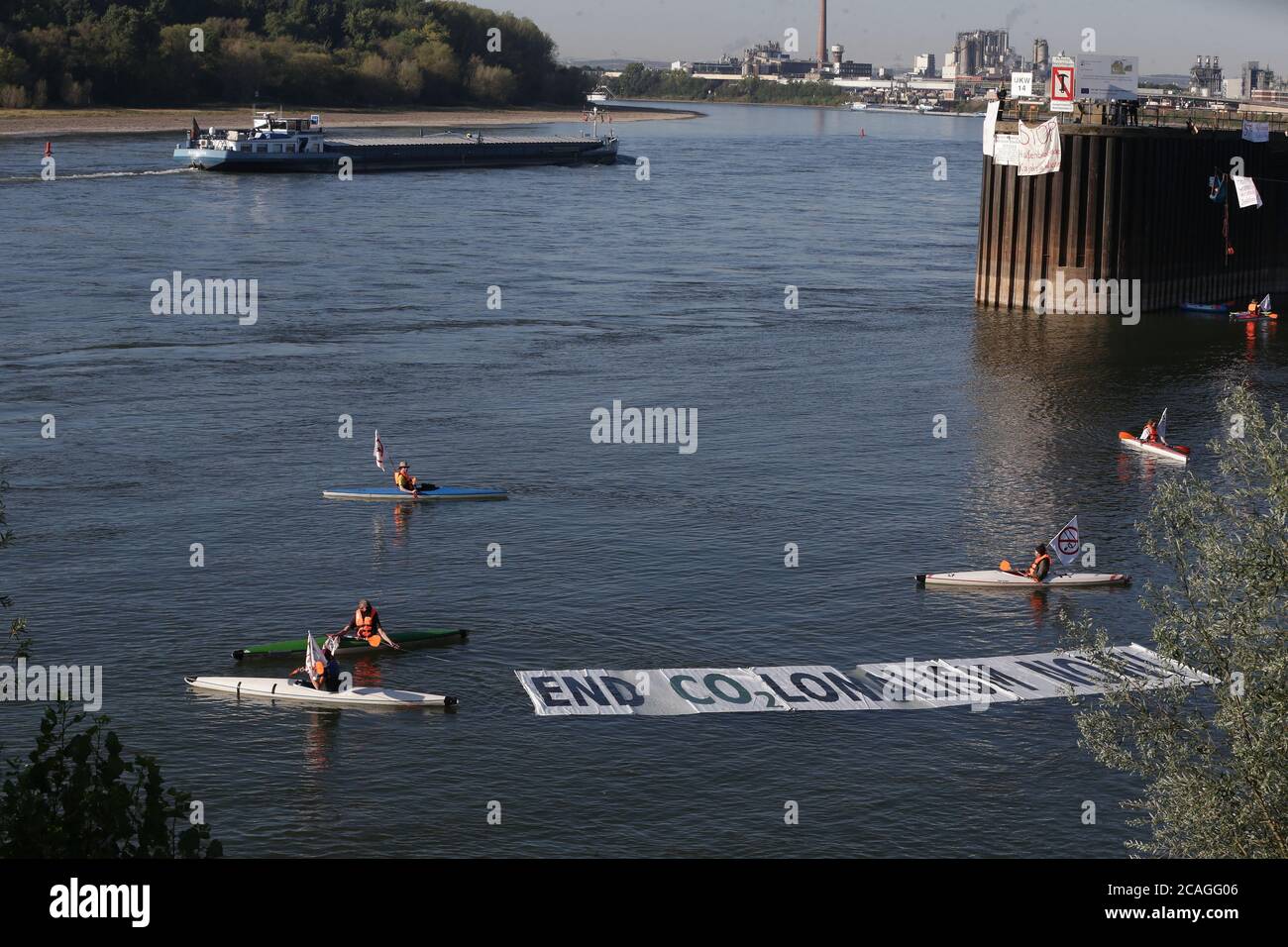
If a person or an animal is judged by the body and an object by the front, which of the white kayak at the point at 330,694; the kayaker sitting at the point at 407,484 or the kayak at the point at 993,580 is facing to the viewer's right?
the kayaker sitting

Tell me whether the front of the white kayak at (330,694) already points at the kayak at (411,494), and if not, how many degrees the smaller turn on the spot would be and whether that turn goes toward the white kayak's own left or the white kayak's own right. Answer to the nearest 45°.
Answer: approximately 90° to the white kayak's own right

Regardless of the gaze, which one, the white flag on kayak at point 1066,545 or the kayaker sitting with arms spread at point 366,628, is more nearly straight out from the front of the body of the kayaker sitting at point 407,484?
the white flag on kayak

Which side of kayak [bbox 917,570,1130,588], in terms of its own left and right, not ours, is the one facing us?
left

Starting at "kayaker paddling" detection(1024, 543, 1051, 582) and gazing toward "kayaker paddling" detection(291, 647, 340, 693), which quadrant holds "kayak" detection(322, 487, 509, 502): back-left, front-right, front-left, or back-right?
front-right

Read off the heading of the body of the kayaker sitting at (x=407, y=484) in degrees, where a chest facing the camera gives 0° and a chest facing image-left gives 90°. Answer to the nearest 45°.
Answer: approximately 270°

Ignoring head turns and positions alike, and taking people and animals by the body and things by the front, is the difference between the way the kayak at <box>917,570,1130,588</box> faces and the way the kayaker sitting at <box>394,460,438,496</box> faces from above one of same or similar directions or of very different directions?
very different directions
